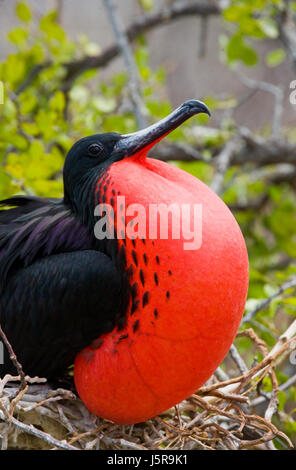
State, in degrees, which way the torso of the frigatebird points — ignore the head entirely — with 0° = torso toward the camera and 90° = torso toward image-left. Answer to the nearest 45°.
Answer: approximately 270°
